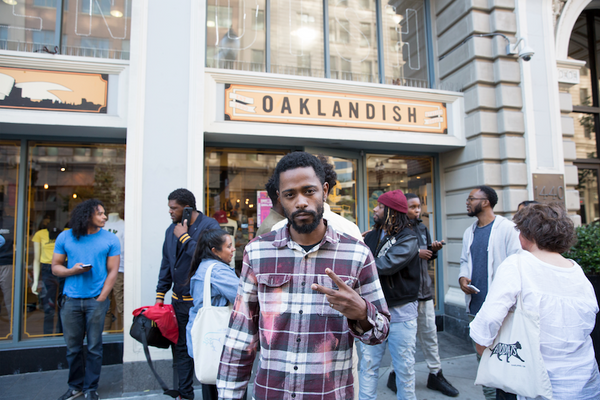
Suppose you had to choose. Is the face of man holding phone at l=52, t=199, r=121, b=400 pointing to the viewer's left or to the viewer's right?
to the viewer's right

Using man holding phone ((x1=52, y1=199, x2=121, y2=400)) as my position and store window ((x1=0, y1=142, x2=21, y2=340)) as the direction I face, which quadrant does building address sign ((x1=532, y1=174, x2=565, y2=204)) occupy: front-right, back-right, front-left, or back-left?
back-right

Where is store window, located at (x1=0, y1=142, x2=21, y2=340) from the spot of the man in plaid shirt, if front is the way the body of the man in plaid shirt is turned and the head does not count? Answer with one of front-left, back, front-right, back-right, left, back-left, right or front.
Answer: back-right

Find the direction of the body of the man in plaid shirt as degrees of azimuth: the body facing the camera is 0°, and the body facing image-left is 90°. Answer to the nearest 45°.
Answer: approximately 0°

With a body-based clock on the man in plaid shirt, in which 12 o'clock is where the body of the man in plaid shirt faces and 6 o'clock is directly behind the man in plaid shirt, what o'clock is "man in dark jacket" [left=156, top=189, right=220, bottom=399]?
The man in dark jacket is roughly at 5 o'clock from the man in plaid shirt.

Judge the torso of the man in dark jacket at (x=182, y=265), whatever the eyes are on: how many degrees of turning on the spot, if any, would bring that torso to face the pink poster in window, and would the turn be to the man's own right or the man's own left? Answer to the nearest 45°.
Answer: approximately 180°

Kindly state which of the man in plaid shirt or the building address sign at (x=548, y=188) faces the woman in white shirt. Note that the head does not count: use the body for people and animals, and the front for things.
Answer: the building address sign

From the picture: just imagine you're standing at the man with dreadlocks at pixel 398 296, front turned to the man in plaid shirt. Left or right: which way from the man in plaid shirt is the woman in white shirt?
left

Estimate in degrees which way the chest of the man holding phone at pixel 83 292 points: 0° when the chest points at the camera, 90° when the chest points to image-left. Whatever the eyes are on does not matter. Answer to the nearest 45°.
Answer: approximately 0°

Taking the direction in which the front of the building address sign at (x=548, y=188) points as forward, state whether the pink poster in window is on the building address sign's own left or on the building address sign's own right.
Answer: on the building address sign's own right
